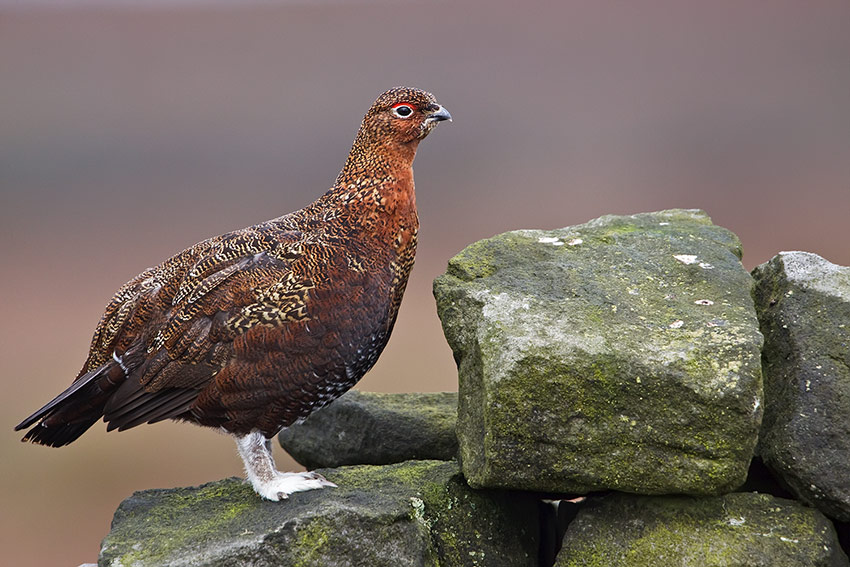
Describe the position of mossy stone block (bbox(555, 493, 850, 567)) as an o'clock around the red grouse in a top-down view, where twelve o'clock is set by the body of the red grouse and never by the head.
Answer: The mossy stone block is roughly at 1 o'clock from the red grouse.

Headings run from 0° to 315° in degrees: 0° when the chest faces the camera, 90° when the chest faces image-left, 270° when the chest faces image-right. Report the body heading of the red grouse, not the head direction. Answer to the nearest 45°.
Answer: approximately 270°

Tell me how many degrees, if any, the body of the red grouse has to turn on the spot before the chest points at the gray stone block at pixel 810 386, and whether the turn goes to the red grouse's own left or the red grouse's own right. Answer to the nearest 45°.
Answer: approximately 45° to the red grouse's own right

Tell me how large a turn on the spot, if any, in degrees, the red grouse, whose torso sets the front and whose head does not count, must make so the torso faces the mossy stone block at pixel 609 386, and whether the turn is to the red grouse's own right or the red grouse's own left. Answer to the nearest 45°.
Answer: approximately 45° to the red grouse's own right
